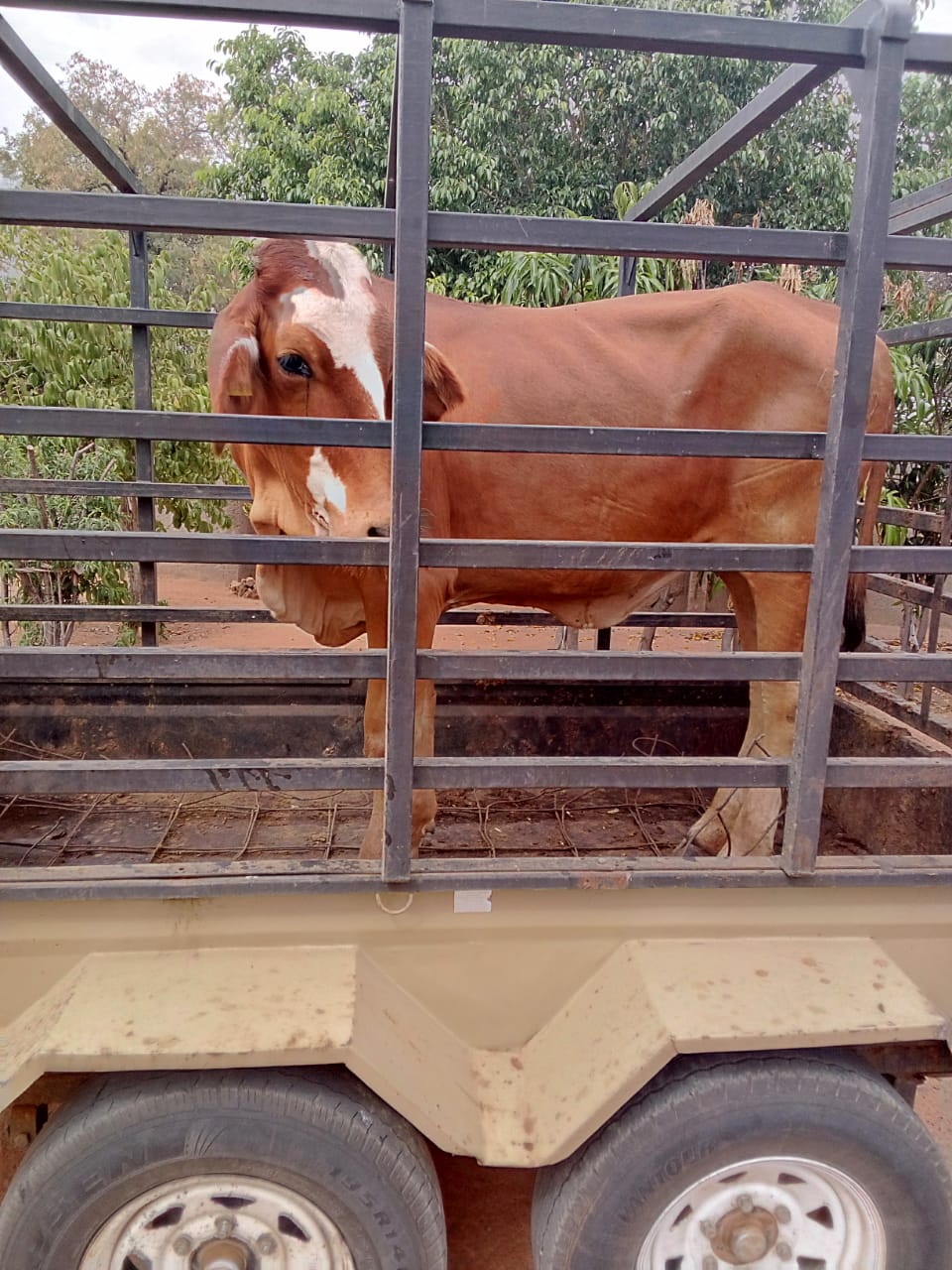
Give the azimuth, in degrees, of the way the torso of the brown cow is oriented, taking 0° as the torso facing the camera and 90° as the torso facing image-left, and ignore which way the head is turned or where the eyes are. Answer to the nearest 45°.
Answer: approximately 90°
